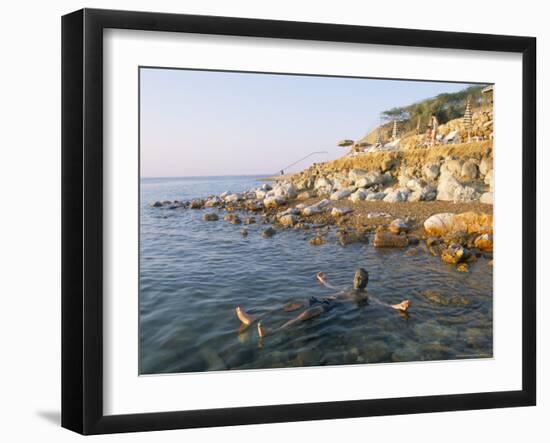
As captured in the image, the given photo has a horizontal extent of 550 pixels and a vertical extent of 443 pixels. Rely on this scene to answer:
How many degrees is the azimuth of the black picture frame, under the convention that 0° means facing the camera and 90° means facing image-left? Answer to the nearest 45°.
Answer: approximately 315°
